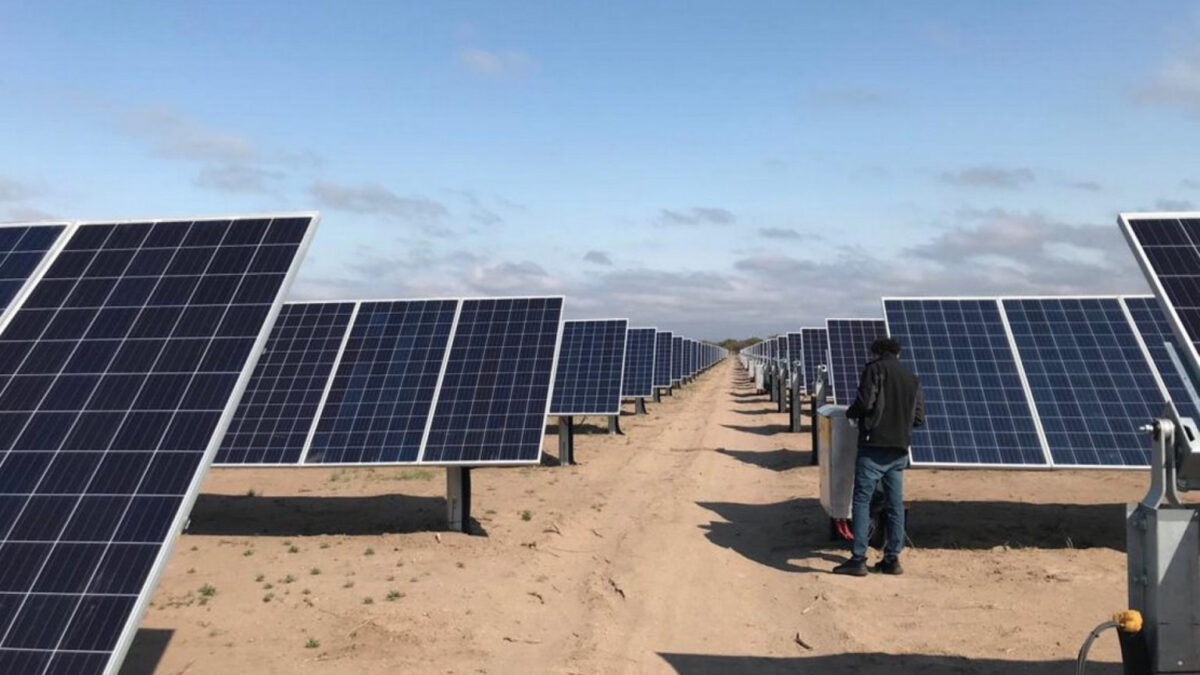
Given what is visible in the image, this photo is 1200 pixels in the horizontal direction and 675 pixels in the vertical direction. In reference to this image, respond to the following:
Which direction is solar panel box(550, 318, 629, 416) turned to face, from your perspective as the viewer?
facing the viewer

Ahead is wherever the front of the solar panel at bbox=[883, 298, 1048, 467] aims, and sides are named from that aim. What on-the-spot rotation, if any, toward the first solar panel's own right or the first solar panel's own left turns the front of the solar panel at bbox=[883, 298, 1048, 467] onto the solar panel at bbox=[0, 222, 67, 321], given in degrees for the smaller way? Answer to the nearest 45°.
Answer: approximately 45° to the first solar panel's own right

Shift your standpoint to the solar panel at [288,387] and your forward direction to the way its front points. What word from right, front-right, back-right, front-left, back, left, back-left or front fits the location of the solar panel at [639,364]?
back-left

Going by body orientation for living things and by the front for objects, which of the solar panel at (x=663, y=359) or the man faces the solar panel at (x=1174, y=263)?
the solar panel at (x=663, y=359)

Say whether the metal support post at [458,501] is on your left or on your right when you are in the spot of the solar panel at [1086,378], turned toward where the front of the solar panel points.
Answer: on your right

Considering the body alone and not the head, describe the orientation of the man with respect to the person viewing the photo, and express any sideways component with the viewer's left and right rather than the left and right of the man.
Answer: facing away from the viewer and to the left of the viewer

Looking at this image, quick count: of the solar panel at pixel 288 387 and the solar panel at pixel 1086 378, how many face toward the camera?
2

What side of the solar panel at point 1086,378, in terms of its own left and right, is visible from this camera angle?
front

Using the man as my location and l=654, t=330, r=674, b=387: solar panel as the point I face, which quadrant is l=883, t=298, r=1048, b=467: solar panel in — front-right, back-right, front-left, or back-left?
front-right

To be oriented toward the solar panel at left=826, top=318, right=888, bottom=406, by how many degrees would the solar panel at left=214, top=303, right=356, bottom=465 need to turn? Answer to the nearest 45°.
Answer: approximately 90° to its left

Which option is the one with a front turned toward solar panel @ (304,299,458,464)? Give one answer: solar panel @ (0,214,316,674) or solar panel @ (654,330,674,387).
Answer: solar panel @ (654,330,674,387)

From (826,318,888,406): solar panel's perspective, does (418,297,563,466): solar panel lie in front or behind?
in front

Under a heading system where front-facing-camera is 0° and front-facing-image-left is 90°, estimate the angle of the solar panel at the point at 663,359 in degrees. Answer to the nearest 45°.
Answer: approximately 0°

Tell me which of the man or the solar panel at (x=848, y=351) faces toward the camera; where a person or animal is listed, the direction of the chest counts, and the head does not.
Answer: the solar panel

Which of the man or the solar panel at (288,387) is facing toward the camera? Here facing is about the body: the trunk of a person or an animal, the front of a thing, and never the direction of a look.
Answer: the solar panel

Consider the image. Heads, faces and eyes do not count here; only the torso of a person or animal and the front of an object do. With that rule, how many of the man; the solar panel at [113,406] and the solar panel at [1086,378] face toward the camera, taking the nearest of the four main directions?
2
